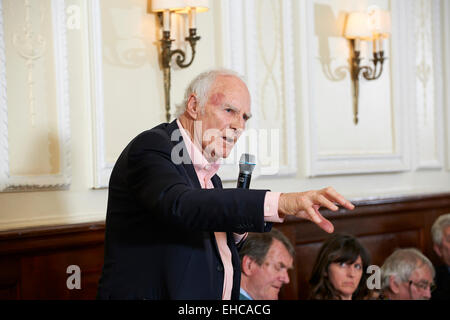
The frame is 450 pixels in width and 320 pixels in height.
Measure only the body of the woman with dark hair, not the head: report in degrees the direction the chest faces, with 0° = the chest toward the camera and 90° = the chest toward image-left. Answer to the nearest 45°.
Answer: approximately 315°

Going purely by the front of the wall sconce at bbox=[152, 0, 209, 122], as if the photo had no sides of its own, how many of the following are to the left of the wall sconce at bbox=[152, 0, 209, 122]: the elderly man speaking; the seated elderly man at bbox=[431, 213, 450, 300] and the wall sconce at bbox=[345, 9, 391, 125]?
2

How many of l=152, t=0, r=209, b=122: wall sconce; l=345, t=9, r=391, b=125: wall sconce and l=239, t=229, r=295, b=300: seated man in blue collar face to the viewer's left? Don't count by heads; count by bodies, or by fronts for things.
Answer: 0

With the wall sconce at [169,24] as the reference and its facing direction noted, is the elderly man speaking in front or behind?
in front

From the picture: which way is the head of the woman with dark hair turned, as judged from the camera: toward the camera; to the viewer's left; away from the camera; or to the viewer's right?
toward the camera

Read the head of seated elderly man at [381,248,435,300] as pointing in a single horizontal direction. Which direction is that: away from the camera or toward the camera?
toward the camera

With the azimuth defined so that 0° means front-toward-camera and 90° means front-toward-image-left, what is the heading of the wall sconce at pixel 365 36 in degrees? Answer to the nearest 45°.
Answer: approximately 315°

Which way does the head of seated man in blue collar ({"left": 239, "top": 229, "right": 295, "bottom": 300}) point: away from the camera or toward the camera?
toward the camera

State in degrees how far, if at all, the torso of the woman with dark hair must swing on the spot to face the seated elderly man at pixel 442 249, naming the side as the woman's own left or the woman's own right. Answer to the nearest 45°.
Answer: approximately 90° to the woman's own left

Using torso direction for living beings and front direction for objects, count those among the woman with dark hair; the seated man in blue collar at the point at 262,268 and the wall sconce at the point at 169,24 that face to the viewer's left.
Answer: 0

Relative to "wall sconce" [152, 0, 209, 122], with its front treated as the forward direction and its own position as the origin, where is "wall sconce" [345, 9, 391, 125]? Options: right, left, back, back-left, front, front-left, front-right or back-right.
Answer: left

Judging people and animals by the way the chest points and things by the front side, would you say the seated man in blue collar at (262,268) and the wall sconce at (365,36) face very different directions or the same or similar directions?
same or similar directions

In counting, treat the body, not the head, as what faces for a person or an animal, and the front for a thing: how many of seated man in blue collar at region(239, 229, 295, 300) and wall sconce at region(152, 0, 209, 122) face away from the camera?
0

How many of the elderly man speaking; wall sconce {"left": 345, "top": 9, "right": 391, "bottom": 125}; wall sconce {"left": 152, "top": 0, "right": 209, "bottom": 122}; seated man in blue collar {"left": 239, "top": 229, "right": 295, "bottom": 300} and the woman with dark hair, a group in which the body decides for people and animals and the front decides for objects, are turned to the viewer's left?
0

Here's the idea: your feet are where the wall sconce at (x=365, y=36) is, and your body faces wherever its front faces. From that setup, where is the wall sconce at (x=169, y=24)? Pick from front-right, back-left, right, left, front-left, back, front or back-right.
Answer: right

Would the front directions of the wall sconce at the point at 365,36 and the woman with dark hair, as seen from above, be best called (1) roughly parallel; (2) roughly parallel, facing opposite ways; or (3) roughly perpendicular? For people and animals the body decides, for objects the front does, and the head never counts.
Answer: roughly parallel
